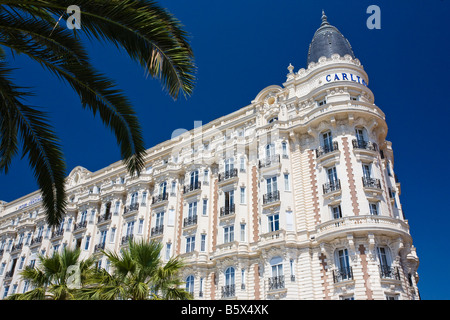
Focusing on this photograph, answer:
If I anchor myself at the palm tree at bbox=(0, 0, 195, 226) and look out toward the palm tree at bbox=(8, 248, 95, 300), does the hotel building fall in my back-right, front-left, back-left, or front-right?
front-right

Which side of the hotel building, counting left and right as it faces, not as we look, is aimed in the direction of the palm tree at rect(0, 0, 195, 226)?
front

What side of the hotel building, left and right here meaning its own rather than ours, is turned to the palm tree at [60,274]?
front

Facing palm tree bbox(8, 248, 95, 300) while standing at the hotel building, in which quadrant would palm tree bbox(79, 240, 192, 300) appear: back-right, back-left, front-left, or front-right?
front-left

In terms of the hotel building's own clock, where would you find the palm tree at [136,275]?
The palm tree is roughly at 12 o'clock from the hotel building.

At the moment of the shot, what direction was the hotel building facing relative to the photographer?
facing the viewer and to the left of the viewer
